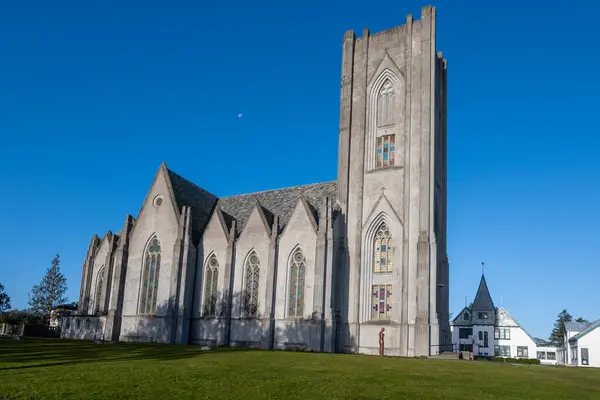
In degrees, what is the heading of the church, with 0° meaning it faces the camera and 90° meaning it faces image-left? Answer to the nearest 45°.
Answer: approximately 270°
